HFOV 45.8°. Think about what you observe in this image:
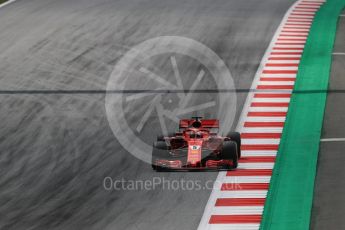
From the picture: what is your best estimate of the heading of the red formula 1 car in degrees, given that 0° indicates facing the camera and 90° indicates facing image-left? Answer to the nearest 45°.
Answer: approximately 0°
